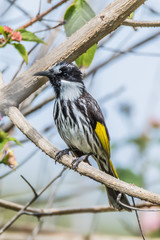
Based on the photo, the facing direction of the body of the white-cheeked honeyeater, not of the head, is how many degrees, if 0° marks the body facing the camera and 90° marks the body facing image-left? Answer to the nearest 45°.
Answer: approximately 45°
